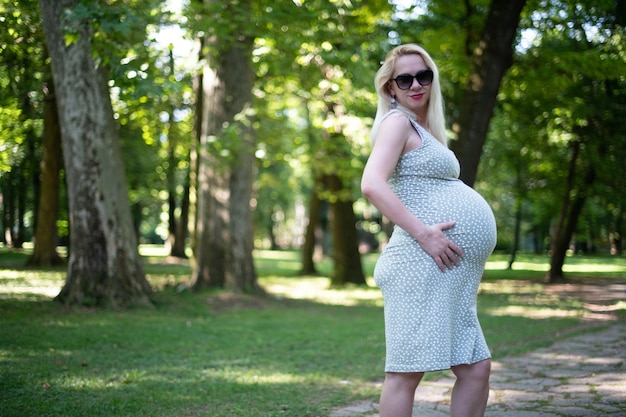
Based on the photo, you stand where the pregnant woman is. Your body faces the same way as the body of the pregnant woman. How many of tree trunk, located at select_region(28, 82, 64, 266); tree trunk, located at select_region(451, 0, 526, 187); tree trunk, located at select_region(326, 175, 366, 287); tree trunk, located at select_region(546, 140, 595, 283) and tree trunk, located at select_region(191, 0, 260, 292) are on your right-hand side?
0

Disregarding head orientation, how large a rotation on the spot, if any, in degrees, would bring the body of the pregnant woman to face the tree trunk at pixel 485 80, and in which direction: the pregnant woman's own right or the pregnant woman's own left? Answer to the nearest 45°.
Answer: approximately 90° to the pregnant woman's own left

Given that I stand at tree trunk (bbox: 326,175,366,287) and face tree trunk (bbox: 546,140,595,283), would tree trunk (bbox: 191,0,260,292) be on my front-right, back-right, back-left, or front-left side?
back-right

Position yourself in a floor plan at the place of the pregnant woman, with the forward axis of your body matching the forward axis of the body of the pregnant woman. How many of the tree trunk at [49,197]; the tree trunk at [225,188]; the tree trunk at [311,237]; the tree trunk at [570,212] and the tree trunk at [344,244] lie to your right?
0

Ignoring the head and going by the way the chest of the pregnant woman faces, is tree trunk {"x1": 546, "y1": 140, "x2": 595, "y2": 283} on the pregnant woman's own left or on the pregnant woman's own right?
on the pregnant woman's own left

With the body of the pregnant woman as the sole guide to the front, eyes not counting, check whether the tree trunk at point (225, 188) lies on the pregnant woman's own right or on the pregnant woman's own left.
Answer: on the pregnant woman's own left

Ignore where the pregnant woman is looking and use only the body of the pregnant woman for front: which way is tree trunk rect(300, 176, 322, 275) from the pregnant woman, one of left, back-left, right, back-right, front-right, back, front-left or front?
left

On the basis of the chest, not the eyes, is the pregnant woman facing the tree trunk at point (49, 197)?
no

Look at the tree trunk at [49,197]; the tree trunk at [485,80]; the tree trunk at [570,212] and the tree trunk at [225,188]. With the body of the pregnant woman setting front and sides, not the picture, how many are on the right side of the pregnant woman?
0

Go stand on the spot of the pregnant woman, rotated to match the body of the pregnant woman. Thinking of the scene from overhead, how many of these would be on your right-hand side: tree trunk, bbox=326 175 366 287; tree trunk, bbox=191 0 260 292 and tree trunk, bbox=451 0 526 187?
0

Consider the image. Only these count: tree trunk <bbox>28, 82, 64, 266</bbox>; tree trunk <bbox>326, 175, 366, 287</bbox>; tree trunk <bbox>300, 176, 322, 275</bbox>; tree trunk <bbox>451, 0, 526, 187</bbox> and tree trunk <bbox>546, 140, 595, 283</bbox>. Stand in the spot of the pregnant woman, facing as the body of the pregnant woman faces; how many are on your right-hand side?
0

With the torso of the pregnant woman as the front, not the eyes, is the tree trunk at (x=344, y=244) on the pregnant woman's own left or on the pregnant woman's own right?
on the pregnant woman's own left

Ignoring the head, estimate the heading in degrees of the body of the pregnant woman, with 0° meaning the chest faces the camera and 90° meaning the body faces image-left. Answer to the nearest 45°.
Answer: approximately 270°
